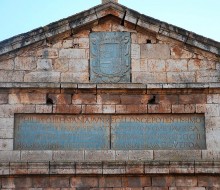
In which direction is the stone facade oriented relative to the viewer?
toward the camera
